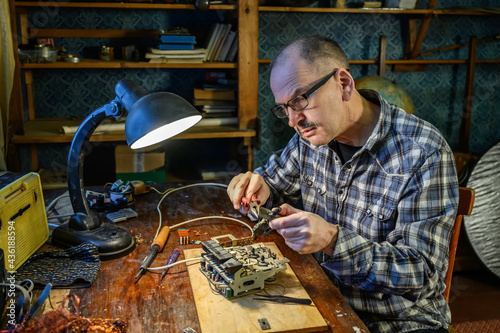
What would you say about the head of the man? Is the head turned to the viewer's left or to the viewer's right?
to the viewer's left

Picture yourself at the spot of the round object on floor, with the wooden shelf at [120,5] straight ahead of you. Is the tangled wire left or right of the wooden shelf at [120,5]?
left

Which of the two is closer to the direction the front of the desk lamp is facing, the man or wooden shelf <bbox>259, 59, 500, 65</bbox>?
the man

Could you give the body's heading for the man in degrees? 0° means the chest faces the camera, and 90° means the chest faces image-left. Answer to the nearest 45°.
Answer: approximately 45°

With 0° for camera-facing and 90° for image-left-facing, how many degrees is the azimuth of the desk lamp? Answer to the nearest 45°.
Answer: approximately 315°
